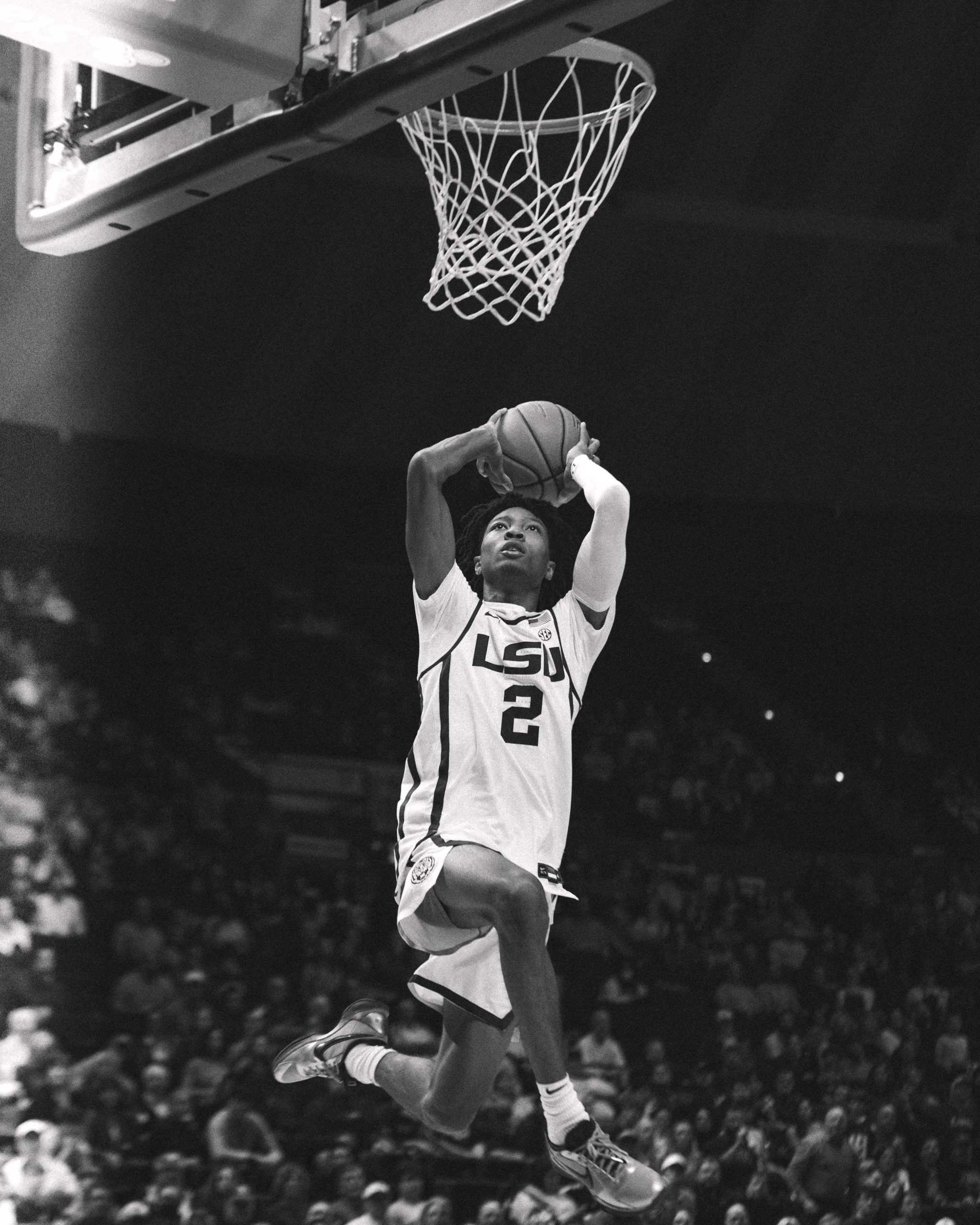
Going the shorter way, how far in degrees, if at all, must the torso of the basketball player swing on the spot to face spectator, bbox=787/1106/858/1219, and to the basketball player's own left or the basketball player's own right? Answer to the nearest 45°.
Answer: approximately 135° to the basketball player's own left

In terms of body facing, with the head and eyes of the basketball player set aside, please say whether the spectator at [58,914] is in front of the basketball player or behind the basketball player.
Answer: behind

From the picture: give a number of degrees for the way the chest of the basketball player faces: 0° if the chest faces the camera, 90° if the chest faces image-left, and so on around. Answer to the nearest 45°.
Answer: approximately 315°

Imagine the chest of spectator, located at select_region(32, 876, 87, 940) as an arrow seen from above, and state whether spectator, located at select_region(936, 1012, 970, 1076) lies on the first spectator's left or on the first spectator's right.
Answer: on the first spectator's left

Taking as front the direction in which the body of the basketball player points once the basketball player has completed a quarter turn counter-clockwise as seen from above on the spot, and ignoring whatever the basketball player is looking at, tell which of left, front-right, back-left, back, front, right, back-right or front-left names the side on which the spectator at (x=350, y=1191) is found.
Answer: front-left

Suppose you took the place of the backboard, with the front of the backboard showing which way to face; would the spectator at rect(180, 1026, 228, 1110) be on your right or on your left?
on your left

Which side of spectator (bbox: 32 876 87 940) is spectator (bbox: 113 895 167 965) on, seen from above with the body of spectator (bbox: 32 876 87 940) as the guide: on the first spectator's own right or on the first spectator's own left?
on the first spectator's own left

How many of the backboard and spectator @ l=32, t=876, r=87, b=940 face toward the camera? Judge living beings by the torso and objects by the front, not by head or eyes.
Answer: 1

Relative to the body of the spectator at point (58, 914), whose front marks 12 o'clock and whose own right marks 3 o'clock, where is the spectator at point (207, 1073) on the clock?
the spectator at point (207, 1073) is roughly at 11 o'clock from the spectator at point (58, 914).

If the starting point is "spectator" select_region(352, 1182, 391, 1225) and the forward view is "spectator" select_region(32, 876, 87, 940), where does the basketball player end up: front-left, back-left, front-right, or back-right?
back-left

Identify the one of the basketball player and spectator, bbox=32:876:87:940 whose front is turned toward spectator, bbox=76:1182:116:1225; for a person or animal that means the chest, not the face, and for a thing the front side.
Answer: spectator, bbox=32:876:87:940
